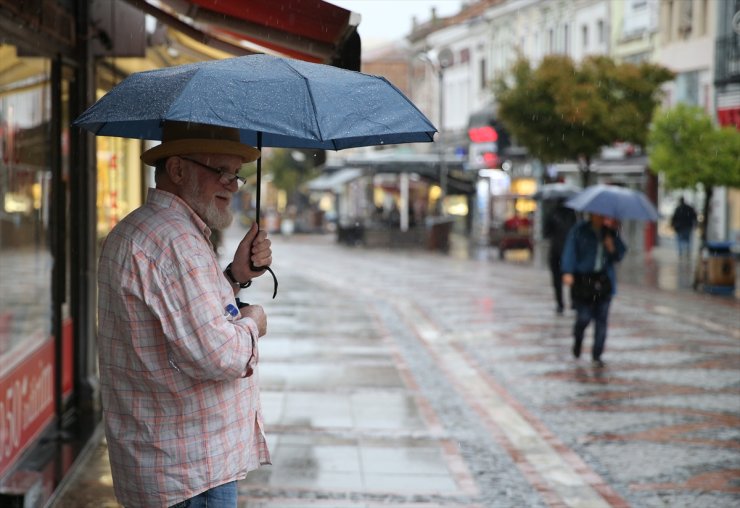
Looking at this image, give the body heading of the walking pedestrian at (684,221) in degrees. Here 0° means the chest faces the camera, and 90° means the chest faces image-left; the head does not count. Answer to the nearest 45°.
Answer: approximately 180°

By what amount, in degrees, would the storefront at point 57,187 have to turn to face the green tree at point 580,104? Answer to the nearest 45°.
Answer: approximately 45° to its left

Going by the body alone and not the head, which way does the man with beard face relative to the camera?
to the viewer's right

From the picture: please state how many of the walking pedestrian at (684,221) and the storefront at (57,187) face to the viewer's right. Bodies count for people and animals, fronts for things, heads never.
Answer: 1

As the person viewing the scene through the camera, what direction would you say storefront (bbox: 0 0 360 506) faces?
facing to the right of the viewer

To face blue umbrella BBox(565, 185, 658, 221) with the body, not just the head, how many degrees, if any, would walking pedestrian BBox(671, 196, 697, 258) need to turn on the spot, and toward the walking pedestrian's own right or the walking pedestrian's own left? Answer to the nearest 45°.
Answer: approximately 180°

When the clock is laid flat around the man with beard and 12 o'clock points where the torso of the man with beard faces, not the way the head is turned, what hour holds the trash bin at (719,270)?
The trash bin is roughly at 10 o'clock from the man with beard.

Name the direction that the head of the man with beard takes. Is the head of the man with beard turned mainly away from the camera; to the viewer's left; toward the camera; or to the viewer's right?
to the viewer's right

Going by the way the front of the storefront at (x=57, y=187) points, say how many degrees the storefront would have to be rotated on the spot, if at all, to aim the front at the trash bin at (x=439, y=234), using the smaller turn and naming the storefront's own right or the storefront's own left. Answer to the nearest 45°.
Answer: approximately 90° to the storefront's own left

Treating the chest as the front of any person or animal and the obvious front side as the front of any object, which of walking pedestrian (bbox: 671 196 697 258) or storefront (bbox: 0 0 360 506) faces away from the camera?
the walking pedestrian
